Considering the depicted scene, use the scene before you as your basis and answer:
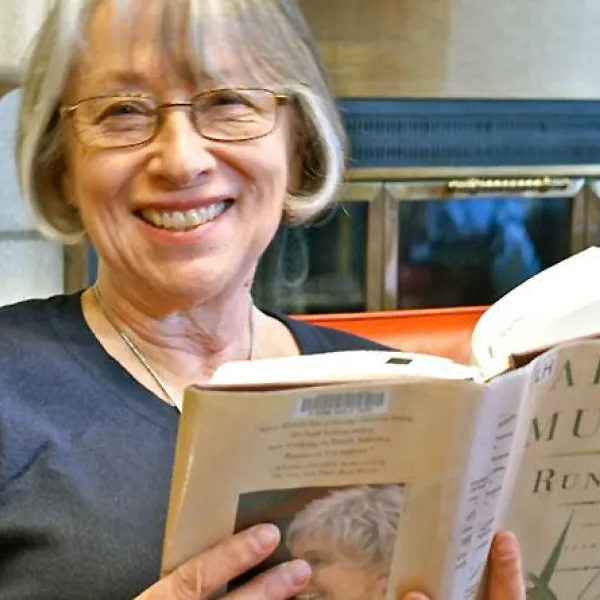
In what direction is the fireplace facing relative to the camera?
toward the camera

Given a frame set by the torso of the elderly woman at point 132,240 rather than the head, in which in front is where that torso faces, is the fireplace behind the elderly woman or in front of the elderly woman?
behind

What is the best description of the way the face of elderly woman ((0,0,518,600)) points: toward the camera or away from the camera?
toward the camera

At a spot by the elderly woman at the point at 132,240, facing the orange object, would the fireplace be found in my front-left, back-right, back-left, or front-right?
front-left

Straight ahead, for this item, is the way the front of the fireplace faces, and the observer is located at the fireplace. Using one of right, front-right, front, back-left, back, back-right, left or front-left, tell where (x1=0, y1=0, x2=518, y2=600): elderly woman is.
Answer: front

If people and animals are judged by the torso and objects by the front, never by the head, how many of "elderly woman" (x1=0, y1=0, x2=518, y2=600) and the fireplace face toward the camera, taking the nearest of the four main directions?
2

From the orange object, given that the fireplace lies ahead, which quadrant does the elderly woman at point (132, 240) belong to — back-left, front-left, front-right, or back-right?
back-left

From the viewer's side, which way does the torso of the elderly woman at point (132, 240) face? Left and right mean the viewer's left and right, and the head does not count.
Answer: facing the viewer

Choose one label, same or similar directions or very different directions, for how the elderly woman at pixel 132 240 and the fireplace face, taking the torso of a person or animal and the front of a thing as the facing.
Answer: same or similar directions

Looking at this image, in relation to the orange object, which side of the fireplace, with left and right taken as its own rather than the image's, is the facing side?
front
